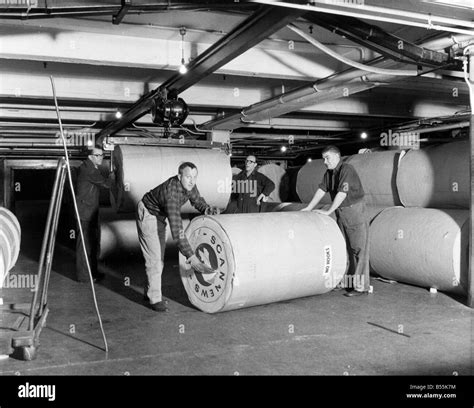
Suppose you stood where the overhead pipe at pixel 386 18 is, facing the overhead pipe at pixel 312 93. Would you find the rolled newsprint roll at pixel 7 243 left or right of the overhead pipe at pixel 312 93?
left

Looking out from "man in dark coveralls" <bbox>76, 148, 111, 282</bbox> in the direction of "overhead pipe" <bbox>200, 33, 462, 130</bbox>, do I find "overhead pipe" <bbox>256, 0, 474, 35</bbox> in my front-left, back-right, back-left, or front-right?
front-right

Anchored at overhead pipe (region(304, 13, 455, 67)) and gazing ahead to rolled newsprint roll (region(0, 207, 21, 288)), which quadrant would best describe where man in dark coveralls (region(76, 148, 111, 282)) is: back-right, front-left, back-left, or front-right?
front-right

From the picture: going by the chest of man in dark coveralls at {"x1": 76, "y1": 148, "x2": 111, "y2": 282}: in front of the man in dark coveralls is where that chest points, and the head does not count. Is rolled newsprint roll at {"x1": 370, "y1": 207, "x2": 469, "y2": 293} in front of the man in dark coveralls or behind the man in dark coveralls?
in front

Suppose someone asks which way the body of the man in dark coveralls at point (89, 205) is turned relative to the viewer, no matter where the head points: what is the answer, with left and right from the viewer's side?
facing to the right of the viewer
